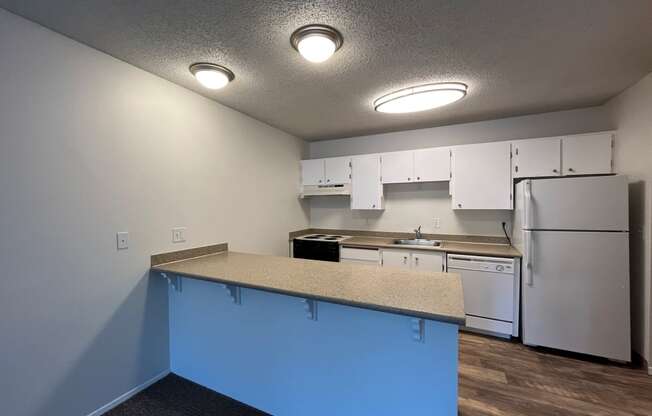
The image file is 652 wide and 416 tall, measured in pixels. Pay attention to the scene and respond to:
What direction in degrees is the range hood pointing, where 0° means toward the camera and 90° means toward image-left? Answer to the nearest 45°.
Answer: approximately 0°

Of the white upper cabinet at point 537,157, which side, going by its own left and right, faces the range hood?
right

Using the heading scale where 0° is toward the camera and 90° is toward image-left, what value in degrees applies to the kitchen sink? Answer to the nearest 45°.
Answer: approximately 0°

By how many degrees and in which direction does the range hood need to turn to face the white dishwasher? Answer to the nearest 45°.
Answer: approximately 45° to its left

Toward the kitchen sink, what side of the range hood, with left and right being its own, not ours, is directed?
left

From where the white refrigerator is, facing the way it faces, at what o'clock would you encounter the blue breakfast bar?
The blue breakfast bar is roughly at 1 o'clock from the white refrigerator.

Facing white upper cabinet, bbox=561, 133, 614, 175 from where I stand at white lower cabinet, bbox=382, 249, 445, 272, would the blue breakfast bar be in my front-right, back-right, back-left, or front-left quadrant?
back-right

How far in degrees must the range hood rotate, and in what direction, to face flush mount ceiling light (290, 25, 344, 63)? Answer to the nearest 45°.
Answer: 0° — it already faces it
